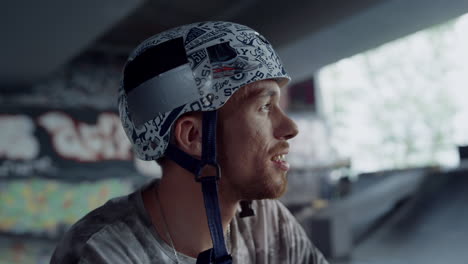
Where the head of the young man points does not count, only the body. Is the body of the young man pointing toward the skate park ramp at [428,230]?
no

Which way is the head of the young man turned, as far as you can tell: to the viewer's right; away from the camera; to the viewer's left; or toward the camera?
to the viewer's right
